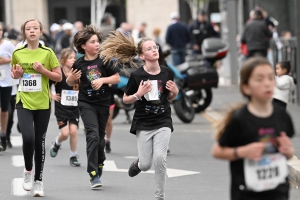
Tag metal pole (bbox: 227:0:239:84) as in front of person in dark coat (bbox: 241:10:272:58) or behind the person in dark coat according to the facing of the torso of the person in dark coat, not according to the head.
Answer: in front

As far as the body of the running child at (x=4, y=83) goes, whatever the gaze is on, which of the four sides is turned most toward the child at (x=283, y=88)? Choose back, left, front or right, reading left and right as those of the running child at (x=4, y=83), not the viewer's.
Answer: left

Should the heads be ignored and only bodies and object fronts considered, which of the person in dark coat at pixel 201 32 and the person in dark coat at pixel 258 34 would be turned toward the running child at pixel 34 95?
the person in dark coat at pixel 201 32

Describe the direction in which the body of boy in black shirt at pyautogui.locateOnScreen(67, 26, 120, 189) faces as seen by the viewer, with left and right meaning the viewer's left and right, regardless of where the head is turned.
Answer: facing the viewer

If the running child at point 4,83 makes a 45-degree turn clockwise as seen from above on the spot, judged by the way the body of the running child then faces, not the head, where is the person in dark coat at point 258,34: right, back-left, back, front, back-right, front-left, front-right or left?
back

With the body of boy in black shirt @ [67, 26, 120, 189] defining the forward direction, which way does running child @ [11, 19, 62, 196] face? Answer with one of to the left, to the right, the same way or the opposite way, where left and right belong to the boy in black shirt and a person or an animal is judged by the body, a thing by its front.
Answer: the same way

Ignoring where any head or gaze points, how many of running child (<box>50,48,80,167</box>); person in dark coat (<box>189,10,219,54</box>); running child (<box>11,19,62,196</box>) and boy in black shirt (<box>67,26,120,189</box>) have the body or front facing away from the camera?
0

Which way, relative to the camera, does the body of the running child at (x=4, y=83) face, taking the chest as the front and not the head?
toward the camera

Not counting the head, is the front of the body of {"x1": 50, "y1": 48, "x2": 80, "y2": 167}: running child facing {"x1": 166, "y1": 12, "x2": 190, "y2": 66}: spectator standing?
no

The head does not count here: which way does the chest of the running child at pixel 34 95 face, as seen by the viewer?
toward the camera

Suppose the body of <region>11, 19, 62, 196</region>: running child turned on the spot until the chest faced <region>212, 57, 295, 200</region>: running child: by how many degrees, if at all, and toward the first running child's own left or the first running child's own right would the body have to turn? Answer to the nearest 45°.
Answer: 0° — they already face them

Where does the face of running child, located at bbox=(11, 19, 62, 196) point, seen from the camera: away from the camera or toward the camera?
toward the camera

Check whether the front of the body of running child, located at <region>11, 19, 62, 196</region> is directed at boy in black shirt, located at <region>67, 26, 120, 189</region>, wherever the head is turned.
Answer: no

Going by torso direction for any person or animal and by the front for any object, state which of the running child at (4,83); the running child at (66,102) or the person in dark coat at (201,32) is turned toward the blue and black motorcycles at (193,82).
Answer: the person in dark coat

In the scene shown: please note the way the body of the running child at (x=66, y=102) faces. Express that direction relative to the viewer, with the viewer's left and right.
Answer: facing the viewer and to the right of the viewer
